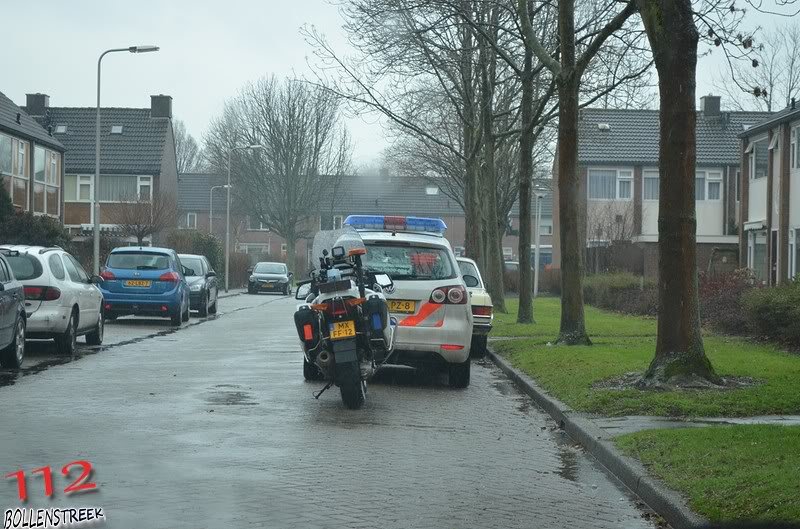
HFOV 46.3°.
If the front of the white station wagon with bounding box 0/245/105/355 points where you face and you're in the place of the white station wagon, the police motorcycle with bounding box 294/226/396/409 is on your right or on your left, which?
on your right

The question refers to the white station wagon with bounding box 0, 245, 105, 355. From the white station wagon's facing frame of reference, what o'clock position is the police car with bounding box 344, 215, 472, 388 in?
The police car is roughly at 3 o'clock from the white station wagon.

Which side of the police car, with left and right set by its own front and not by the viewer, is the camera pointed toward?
back

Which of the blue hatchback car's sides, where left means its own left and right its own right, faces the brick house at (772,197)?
right

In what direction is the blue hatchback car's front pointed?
away from the camera

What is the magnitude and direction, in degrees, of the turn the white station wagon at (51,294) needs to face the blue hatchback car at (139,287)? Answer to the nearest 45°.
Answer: approximately 45° to its left

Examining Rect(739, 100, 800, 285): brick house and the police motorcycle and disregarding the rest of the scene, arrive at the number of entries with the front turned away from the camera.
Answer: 1

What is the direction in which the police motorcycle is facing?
away from the camera

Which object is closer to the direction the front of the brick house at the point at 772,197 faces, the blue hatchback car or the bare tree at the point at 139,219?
the blue hatchback car

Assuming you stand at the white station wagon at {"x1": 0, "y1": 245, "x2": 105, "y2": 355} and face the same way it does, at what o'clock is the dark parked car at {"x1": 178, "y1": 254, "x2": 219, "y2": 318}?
The dark parked car is roughly at 11 o'clock from the white station wagon.

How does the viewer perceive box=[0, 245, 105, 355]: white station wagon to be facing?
facing away from the viewer and to the right of the viewer

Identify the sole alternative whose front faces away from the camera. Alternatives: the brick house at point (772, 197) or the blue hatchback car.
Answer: the blue hatchback car

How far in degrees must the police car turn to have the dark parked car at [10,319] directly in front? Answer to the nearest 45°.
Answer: approximately 90° to its left
